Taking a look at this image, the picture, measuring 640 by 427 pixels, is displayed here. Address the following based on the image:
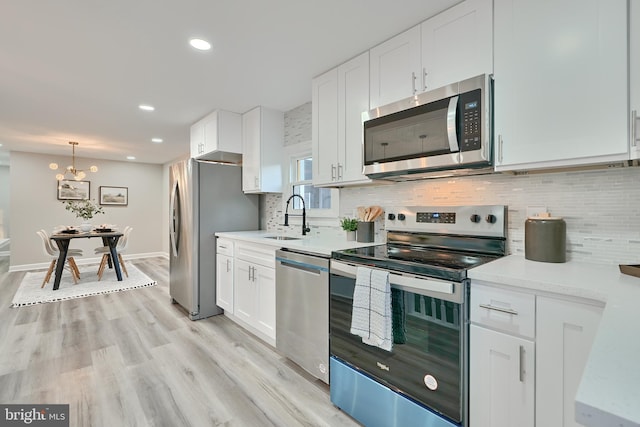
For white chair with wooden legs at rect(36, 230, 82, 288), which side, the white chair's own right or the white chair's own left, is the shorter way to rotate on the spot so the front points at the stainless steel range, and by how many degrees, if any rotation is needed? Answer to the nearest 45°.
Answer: approximately 90° to the white chair's own right

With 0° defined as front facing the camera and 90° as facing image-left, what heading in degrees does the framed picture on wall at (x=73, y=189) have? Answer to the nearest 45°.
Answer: approximately 0°

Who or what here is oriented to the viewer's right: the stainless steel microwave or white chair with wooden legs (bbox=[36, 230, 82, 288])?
the white chair with wooden legs

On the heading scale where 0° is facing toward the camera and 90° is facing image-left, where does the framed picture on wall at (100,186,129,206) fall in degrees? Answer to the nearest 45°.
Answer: approximately 0°

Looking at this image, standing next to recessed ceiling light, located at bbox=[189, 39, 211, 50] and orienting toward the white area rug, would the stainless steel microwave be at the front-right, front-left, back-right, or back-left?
back-right

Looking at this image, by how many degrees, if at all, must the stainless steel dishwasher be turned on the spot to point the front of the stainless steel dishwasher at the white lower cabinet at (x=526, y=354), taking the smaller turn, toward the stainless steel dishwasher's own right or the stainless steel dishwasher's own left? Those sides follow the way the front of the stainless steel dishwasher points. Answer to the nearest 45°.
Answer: approximately 90° to the stainless steel dishwasher's own left

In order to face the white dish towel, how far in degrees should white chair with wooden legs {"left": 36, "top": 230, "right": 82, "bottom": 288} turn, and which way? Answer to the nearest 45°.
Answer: approximately 90° to its right

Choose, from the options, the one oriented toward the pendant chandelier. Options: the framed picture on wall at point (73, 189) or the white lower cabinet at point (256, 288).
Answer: the framed picture on wall

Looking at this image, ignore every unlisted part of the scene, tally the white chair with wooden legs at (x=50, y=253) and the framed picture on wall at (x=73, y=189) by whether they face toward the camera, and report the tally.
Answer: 1

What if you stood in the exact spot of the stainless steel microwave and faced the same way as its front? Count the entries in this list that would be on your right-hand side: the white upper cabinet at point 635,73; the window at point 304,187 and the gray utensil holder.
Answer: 2

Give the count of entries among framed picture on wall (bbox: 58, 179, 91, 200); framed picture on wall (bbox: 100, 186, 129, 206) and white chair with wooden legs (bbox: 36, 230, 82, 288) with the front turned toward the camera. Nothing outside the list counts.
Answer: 2

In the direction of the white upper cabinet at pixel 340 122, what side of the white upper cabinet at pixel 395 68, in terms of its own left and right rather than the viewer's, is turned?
right
